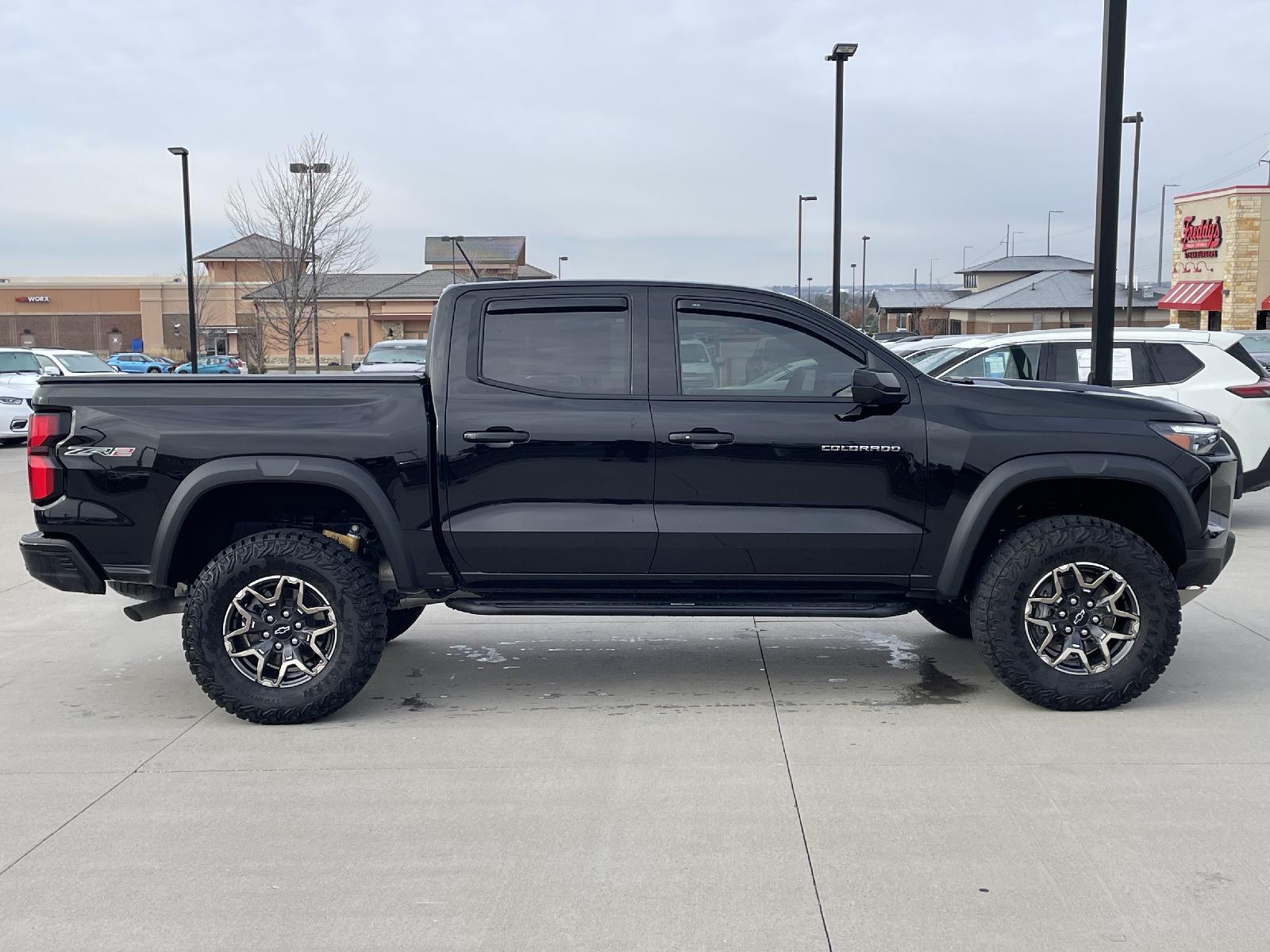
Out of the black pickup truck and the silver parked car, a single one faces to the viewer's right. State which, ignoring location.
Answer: the black pickup truck

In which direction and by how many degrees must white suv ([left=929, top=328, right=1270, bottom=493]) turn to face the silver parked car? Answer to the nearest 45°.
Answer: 0° — it already faces it

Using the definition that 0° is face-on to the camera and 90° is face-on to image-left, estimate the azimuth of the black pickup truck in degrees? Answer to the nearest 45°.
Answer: approximately 270°

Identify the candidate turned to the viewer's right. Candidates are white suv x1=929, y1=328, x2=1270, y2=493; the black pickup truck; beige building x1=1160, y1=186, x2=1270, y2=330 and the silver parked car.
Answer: the black pickup truck

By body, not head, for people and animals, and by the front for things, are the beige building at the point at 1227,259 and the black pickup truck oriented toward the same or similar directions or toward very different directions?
very different directions

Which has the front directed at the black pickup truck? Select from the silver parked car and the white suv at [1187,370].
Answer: the silver parked car

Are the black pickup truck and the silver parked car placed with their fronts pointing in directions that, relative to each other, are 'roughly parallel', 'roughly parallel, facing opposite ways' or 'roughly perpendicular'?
roughly perpendicular

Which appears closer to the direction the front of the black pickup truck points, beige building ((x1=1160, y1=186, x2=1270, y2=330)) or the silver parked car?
the beige building

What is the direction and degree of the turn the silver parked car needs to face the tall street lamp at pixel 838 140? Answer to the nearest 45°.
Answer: approximately 45° to its left

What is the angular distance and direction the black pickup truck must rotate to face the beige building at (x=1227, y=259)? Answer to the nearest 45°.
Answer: approximately 45° to its left
